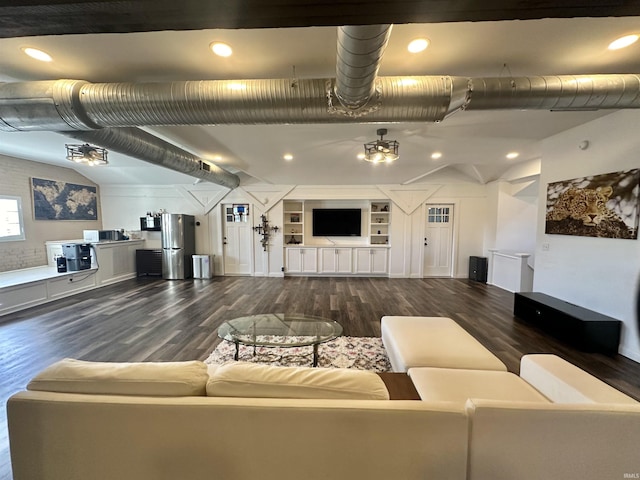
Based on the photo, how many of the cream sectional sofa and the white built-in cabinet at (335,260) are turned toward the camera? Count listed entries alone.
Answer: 1

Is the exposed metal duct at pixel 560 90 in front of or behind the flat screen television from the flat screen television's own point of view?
in front

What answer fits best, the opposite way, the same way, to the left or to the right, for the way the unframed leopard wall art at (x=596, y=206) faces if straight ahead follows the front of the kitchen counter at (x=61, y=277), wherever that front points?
the opposite way

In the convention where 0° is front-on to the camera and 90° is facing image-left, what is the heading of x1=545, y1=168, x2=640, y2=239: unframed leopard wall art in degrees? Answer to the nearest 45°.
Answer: approximately 45°

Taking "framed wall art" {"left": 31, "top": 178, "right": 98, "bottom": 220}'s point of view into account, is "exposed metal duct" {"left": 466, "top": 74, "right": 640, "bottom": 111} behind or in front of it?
in front

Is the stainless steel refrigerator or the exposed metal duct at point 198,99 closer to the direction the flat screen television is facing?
the exposed metal duct

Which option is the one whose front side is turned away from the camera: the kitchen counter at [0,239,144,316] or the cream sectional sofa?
the cream sectional sofa

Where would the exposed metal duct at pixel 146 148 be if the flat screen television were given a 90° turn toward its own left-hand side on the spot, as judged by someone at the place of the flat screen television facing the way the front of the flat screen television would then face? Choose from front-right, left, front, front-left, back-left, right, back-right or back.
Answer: back-right

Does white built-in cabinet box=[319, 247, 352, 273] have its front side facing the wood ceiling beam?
yes

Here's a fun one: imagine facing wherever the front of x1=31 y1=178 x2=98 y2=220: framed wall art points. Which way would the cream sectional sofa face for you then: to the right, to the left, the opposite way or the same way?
to the left
